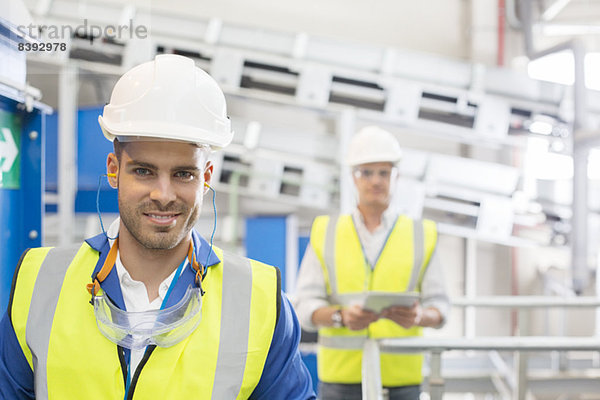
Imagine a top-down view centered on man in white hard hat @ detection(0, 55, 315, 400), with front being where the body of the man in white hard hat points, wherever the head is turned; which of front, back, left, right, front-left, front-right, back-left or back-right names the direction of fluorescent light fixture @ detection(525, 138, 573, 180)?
back-left

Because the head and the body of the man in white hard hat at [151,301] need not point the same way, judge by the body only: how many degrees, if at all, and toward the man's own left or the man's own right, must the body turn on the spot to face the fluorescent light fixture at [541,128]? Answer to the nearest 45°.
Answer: approximately 135° to the man's own left

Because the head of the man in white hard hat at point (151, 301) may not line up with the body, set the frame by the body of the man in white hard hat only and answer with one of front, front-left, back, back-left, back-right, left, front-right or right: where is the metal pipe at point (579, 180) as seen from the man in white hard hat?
back-left

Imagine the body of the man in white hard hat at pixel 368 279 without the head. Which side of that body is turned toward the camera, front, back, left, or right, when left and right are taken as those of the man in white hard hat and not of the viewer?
front

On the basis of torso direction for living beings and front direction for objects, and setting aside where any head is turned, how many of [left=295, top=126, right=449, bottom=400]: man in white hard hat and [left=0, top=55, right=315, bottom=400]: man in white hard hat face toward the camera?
2

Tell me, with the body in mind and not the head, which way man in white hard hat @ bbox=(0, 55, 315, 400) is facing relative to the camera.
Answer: toward the camera

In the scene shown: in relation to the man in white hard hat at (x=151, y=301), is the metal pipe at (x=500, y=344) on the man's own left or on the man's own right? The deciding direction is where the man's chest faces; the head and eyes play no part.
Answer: on the man's own left

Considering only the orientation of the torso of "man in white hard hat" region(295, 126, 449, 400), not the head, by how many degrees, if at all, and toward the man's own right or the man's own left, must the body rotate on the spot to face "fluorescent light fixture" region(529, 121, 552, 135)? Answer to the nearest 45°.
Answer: approximately 135° to the man's own left
